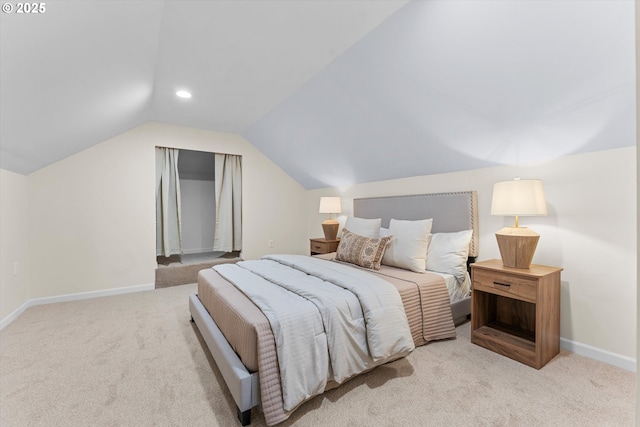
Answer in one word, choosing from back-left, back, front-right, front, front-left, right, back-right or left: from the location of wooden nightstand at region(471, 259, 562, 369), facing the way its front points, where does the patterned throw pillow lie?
front-right

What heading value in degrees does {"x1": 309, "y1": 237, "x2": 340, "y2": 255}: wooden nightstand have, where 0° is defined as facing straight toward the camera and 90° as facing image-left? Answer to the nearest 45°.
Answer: approximately 45°

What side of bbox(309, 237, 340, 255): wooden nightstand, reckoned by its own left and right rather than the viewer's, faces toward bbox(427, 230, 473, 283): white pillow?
left

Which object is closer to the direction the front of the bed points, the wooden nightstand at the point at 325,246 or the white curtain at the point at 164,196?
the white curtain

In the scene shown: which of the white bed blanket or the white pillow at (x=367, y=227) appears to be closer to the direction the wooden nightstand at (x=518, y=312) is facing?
the white bed blanket

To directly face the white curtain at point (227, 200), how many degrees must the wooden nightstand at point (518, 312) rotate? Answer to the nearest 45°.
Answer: approximately 45° to its right

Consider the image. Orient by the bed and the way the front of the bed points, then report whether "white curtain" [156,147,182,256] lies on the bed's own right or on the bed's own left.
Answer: on the bed's own right

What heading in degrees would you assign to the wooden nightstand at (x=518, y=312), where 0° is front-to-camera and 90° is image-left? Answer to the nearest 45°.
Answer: approximately 45°

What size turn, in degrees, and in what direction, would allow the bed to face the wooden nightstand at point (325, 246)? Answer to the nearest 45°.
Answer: approximately 135° to its right

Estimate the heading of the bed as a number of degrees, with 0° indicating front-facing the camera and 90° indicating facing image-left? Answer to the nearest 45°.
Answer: approximately 45°
